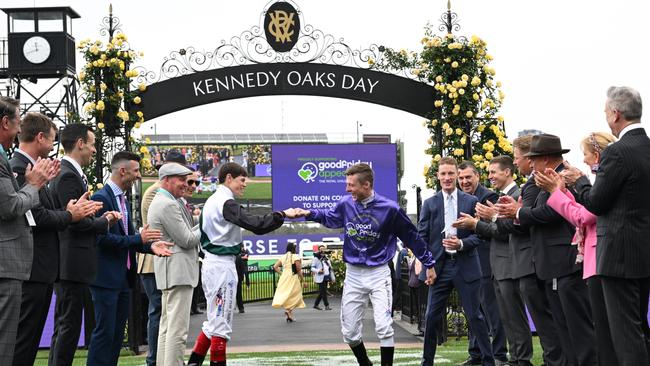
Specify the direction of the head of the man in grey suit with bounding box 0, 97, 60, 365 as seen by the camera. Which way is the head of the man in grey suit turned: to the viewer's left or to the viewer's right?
to the viewer's right

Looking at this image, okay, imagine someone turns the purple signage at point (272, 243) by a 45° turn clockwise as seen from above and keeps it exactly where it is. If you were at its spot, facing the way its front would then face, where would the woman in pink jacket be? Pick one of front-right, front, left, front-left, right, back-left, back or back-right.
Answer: front-left

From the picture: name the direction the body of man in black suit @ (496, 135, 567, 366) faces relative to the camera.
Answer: to the viewer's left

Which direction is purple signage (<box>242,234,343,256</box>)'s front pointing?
toward the camera

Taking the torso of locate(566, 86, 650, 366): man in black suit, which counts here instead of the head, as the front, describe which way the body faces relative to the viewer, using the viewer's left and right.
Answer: facing away from the viewer and to the left of the viewer

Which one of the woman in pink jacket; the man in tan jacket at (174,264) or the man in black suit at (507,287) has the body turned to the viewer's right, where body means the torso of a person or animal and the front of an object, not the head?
the man in tan jacket

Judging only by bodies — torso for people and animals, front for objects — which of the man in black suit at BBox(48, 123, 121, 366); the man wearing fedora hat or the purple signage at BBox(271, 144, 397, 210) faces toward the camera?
the purple signage

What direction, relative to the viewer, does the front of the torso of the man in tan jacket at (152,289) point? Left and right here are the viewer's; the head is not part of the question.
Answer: facing to the right of the viewer

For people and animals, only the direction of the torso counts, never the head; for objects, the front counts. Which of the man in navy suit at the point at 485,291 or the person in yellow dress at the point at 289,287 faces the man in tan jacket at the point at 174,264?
the man in navy suit

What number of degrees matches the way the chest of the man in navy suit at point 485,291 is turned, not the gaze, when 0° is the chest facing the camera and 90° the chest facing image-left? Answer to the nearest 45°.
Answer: approximately 45°
